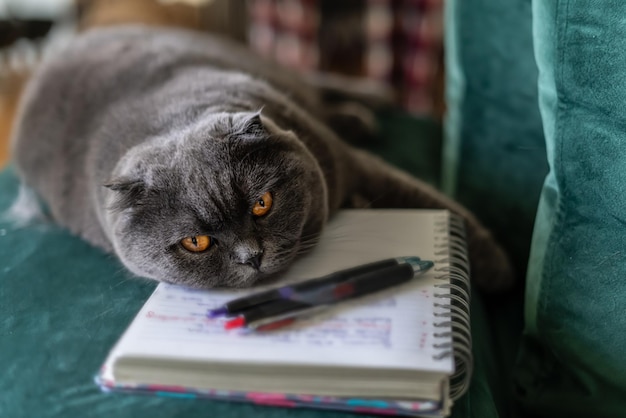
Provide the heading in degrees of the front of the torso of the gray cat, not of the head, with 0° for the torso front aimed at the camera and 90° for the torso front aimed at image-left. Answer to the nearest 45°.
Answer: approximately 315°

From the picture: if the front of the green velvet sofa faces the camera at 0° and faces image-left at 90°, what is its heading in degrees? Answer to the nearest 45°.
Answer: approximately 90°
